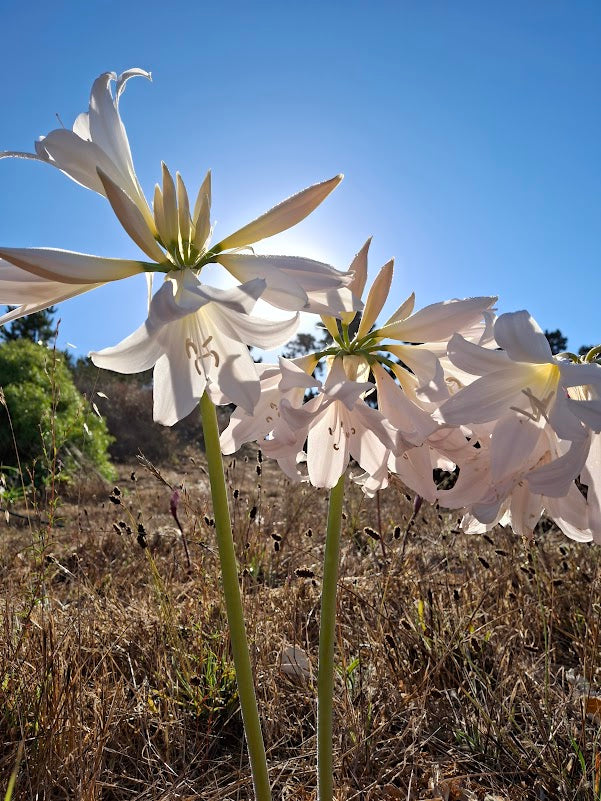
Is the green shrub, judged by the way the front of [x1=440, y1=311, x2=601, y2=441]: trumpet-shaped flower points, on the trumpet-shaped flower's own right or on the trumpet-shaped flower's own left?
on the trumpet-shaped flower's own right

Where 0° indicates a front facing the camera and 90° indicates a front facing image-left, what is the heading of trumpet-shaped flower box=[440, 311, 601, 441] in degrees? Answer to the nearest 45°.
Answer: approximately 45°

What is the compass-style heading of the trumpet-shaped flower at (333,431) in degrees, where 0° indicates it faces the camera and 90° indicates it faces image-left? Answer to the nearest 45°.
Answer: approximately 0°
